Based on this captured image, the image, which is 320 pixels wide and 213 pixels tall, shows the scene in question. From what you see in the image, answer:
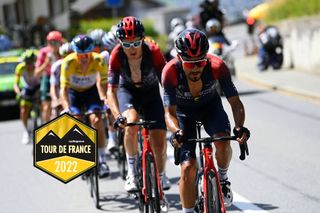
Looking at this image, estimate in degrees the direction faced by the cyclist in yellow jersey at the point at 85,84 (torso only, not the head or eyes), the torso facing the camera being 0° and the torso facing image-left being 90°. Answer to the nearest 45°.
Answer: approximately 0°

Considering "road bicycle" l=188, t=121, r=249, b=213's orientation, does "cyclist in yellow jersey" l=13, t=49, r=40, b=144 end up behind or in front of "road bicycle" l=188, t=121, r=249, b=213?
behind

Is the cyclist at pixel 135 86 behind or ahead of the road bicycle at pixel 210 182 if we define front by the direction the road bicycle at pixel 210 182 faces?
behind

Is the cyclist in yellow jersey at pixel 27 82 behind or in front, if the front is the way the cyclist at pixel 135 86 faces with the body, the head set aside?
behind

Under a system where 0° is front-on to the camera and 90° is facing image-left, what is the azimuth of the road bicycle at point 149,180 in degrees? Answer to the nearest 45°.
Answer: approximately 0°
